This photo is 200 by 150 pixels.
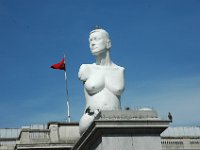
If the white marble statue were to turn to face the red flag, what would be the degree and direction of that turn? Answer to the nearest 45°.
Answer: approximately 180°

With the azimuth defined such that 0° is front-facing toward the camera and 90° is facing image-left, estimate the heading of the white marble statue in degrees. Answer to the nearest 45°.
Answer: approximately 0°
